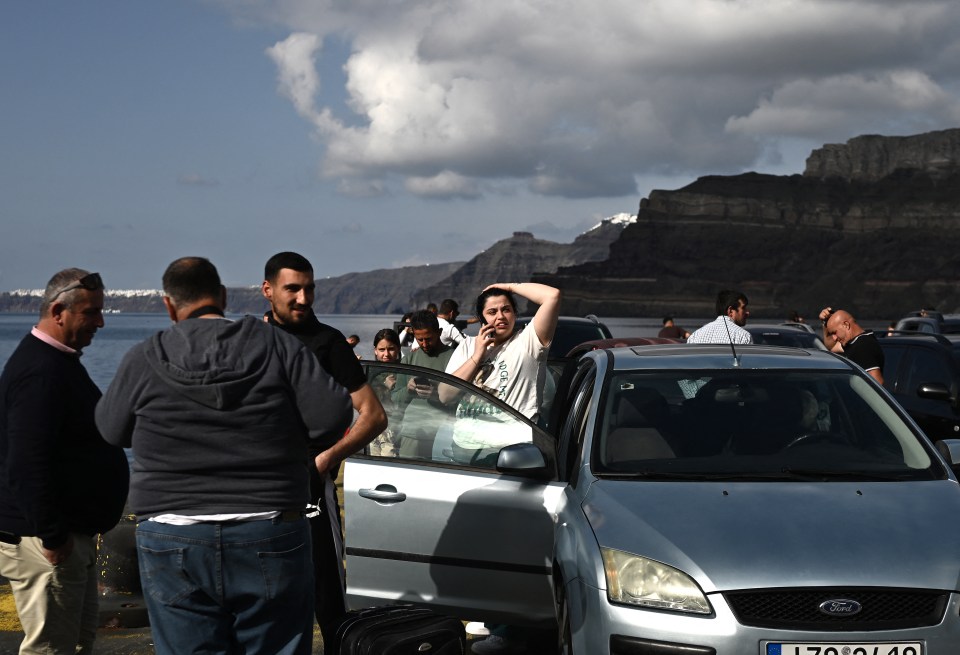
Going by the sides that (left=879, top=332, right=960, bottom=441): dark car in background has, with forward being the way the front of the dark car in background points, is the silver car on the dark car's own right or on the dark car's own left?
on the dark car's own right

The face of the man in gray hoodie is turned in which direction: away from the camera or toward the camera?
away from the camera

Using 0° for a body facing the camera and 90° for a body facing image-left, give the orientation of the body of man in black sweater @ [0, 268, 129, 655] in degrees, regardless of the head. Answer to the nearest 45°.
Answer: approximately 270°

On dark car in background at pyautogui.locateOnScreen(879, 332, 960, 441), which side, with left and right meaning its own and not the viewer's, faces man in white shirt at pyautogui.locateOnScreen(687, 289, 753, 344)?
right

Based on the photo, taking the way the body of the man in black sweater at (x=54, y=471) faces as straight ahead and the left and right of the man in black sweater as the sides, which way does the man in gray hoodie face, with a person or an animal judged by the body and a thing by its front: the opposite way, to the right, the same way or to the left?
to the left

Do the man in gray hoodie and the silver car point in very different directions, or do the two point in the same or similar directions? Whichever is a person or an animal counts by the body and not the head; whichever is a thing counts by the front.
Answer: very different directions

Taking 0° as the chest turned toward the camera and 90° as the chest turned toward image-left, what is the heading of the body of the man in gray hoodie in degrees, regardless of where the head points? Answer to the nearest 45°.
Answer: approximately 180°

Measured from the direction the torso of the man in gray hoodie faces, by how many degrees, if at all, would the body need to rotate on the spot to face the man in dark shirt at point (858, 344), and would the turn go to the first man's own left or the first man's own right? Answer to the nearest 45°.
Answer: approximately 45° to the first man's own right

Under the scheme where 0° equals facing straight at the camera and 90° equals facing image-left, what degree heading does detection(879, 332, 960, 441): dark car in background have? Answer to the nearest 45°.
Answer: approximately 315°

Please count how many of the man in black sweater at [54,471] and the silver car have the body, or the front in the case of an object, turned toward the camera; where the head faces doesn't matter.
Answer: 1

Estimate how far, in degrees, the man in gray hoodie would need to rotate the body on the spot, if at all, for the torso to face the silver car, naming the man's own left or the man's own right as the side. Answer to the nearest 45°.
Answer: approximately 45° to the man's own right

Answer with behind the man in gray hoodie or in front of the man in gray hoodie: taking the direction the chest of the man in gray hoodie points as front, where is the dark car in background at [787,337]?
in front
